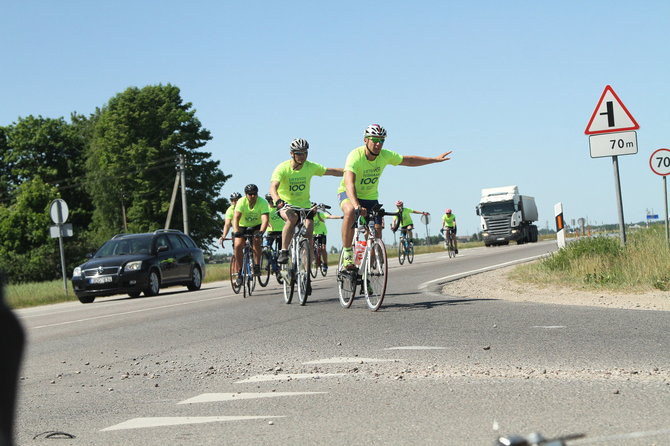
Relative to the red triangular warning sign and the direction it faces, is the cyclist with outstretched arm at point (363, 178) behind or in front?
in front

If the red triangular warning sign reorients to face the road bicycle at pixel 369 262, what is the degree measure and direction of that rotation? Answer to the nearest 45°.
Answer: approximately 45° to its right

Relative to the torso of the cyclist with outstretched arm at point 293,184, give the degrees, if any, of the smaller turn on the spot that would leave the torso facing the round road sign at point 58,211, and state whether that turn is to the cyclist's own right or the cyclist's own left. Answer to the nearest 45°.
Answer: approximately 135° to the cyclist's own right

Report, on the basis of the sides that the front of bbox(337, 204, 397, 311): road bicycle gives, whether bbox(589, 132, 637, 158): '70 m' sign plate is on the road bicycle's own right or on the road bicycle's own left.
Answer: on the road bicycle's own left

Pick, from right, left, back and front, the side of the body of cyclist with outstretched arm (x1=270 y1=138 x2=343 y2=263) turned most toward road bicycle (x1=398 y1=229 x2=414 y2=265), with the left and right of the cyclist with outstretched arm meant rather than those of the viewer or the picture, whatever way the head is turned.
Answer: back

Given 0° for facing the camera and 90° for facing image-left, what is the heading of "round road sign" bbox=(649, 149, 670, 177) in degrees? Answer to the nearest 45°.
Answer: approximately 0°
